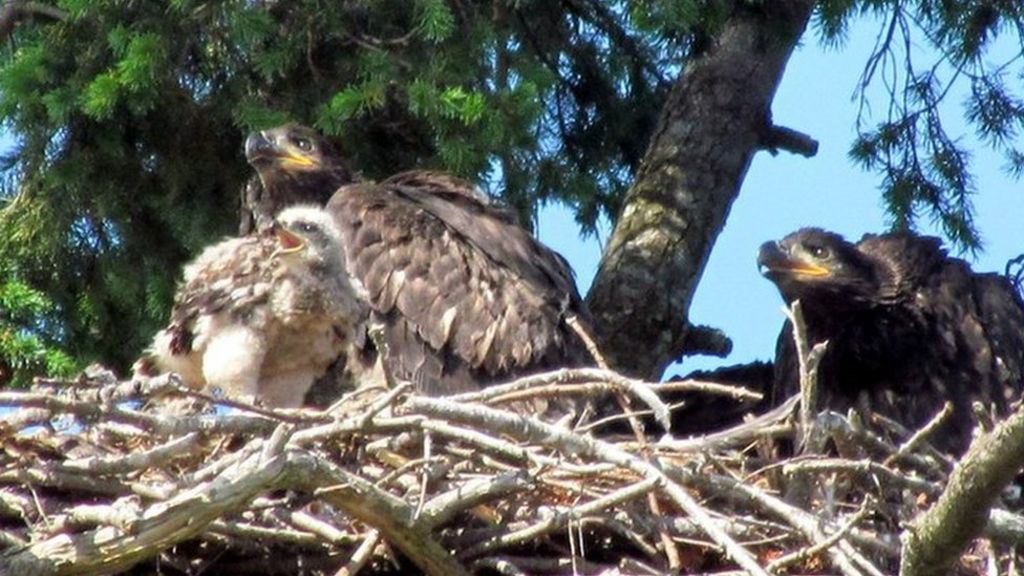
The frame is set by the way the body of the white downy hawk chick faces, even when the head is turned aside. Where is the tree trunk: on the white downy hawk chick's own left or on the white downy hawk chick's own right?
on the white downy hawk chick's own left

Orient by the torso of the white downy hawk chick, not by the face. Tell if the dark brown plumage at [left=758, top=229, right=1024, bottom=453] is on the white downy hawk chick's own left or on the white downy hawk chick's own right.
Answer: on the white downy hawk chick's own left
